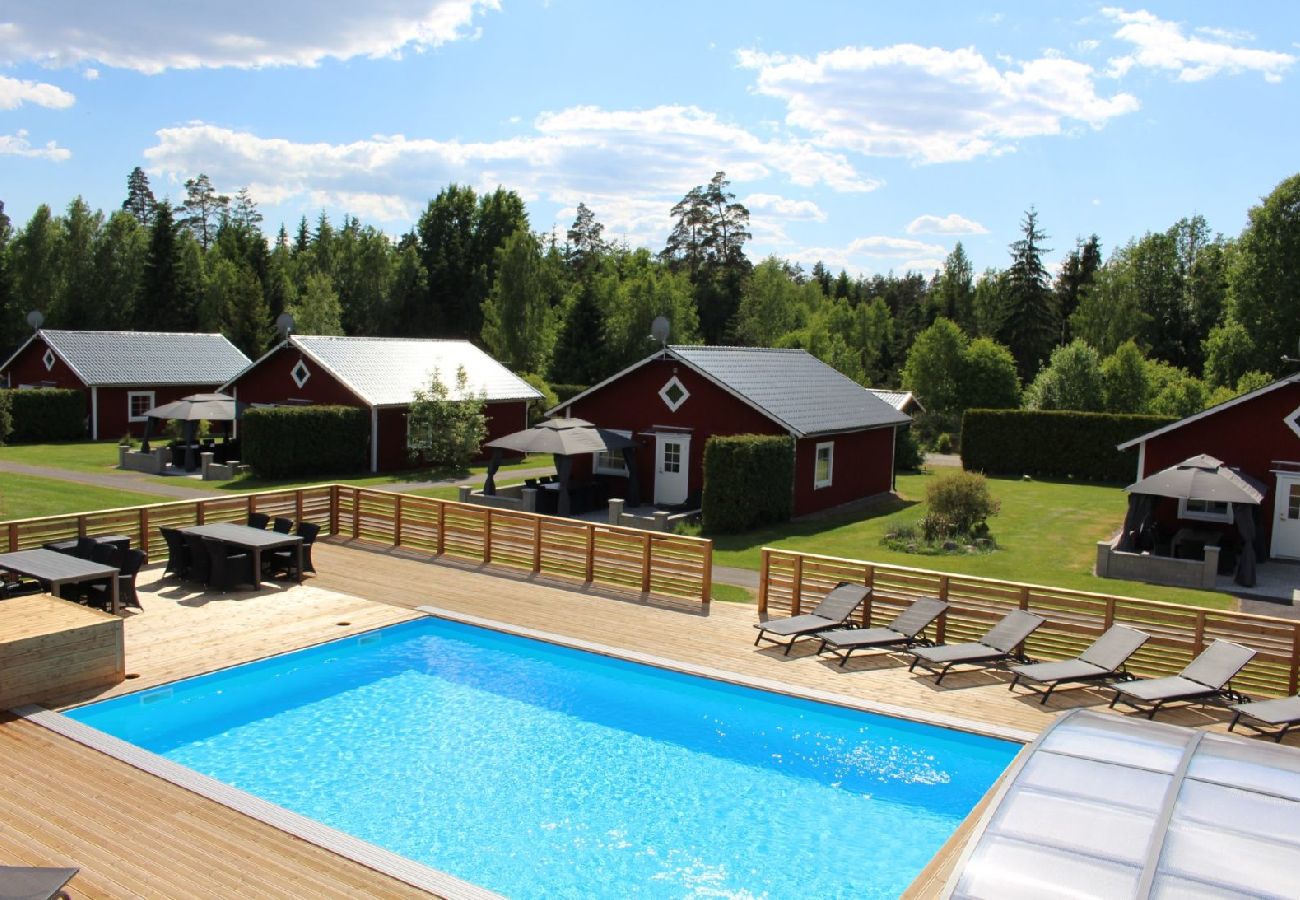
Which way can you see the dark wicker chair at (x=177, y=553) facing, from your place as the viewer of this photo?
facing away from the viewer and to the right of the viewer

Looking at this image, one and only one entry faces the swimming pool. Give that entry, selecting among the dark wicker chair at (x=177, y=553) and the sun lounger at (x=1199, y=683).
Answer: the sun lounger

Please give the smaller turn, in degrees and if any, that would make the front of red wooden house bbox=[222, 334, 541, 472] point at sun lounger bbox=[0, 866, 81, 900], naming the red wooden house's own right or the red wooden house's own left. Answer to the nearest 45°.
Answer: approximately 45° to the red wooden house's own left

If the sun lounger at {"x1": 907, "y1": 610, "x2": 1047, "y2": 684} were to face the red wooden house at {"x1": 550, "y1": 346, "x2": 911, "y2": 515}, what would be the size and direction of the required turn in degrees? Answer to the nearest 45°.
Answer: approximately 90° to its right

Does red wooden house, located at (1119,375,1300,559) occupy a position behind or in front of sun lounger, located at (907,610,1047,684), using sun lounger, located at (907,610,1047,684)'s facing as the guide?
behind

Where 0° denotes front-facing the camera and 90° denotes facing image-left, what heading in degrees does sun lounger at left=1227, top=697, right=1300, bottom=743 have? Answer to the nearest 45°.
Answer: approximately 45°

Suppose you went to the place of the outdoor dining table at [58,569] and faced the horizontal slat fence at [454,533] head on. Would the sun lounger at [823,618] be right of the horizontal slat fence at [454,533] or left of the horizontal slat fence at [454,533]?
right

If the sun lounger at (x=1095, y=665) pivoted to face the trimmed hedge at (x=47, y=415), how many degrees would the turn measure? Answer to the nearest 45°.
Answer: approximately 45° to its right
